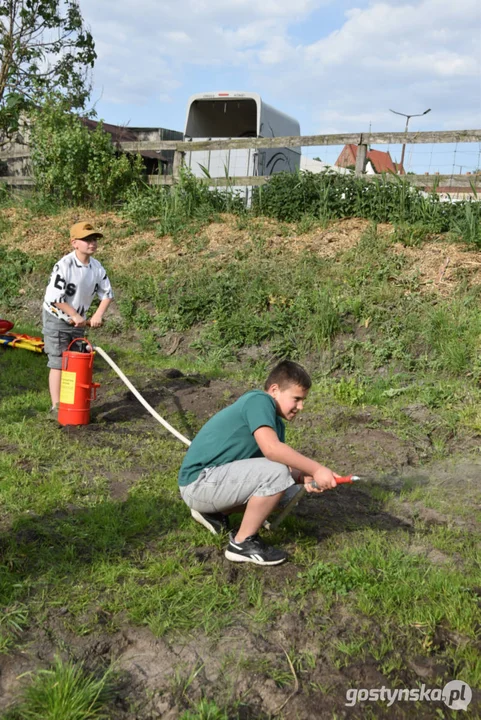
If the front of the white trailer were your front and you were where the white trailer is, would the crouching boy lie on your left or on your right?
on your right

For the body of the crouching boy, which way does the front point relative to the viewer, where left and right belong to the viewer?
facing to the right of the viewer

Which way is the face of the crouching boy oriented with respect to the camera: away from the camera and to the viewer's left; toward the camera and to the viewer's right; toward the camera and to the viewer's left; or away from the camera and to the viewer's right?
toward the camera and to the viewer's right

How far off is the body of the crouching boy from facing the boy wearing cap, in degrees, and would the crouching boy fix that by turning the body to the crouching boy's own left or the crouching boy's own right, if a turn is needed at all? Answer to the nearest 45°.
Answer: approximately 135° to the crouching boy's own left

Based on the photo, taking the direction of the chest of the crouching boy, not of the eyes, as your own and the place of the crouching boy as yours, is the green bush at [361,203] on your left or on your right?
on your left

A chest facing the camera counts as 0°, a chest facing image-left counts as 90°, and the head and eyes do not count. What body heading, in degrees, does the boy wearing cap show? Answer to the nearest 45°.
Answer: approximately 315°

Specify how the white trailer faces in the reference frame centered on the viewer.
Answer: facing away from the viewer and to the right of the viewer

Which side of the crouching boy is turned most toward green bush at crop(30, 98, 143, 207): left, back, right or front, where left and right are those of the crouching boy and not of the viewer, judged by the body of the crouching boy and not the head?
left
